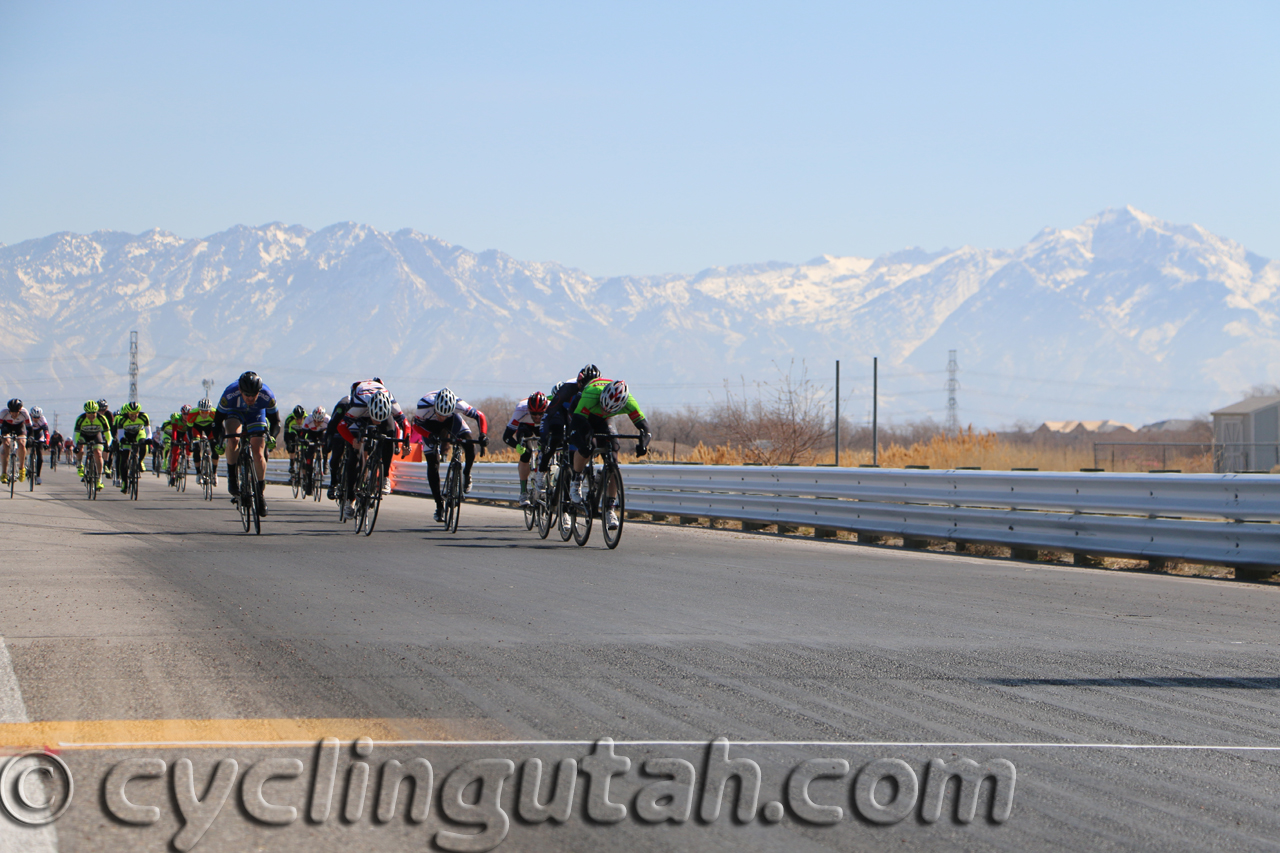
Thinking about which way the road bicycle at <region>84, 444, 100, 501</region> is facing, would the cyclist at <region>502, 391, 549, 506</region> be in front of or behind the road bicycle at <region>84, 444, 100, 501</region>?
in front

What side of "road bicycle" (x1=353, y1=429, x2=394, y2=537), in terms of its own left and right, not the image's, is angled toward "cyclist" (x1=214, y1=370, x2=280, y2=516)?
right

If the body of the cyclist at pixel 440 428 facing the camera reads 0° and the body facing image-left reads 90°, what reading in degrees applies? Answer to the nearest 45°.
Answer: approximately 0°

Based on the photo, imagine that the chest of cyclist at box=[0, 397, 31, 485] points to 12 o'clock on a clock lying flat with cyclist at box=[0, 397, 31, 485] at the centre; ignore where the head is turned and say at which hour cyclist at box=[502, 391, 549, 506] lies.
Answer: cyclist at box=[502, 391, 549, 506] is roughly at 11 o'clock from cyclist at box=[0, 397, 31, 485].

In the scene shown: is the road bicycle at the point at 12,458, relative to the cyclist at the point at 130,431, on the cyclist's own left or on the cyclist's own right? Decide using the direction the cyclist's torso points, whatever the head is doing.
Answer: on the cyclist's own right

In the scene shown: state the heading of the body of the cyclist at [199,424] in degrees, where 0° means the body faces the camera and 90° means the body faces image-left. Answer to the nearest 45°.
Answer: approximately 0°

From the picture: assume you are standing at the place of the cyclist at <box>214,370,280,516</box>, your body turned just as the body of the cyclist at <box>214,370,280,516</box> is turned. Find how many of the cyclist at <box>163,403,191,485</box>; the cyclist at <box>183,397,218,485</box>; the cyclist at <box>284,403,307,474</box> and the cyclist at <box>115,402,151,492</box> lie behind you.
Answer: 4

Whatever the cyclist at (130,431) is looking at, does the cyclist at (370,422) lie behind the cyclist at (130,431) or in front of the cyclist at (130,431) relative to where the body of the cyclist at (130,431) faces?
in front

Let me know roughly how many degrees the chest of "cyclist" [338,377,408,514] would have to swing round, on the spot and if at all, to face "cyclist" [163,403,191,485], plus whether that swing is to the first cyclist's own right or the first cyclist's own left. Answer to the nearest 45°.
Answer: approximately 180°
